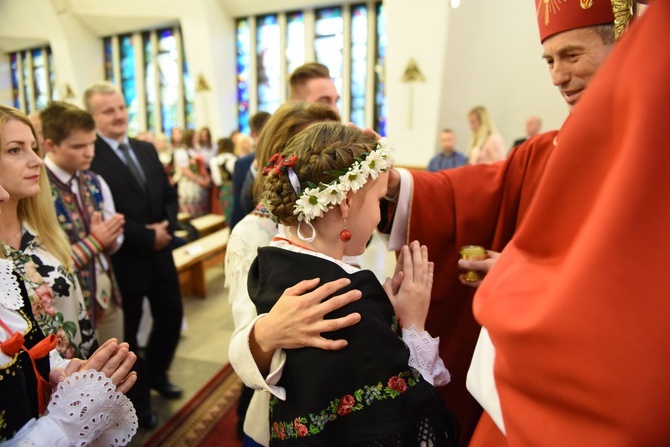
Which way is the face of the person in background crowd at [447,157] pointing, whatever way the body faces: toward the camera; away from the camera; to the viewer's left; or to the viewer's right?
toward the camera

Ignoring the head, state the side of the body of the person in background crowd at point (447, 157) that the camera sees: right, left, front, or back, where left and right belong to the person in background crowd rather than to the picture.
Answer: front

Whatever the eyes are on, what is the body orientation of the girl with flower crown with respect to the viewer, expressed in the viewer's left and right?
facing away from the viewer and to the right of the viewer

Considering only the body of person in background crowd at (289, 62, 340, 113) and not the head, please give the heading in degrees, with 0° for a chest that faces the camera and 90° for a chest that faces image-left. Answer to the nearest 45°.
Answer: approximately 315°

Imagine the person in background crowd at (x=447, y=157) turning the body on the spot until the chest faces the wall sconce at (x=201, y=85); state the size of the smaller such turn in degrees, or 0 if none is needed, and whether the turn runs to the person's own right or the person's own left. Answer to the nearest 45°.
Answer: approximately 135° to the person's own right

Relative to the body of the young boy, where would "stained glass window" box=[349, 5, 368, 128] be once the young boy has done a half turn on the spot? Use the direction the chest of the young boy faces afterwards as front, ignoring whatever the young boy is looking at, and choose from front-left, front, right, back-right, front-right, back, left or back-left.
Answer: right

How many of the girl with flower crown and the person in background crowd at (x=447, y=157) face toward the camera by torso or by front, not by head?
1

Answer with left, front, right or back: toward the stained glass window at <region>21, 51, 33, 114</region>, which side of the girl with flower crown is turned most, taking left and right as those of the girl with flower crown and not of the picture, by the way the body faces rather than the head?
left

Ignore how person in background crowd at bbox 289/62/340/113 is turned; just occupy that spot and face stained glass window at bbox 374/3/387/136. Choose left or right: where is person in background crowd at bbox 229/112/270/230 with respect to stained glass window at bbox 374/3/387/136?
left

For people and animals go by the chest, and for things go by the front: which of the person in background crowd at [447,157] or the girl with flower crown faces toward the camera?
the person in background crowd

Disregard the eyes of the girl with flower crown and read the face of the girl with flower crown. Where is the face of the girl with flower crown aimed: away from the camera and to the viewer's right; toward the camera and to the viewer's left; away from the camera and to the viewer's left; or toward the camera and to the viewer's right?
away from the camera and to the viewer's right

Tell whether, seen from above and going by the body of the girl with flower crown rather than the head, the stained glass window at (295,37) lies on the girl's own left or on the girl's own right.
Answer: on the girl's own left

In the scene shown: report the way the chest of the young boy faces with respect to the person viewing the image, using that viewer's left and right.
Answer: facing the viewer and to the right of the viewer

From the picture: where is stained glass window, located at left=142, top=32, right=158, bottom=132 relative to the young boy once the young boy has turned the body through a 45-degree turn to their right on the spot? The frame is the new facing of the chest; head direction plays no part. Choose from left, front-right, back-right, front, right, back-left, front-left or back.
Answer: back

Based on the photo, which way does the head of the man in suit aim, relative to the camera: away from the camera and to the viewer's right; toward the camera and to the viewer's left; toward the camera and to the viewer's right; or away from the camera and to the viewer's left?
toward the camera and to the viewer's right
